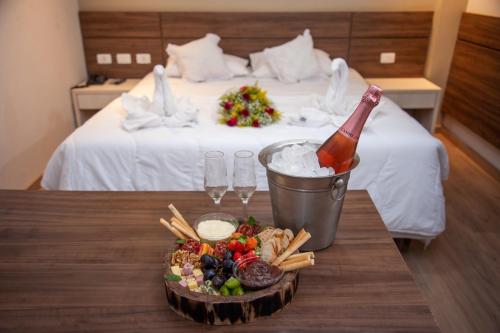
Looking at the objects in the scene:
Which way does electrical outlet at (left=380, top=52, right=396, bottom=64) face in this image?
toward the camera

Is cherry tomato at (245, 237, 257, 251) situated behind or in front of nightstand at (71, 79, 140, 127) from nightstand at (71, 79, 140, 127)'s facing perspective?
in front

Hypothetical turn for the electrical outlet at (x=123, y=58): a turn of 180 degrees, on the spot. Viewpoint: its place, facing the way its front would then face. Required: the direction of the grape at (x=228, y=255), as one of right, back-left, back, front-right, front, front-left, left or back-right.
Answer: back

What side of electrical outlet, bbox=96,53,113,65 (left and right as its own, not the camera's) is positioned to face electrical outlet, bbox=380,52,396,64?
left

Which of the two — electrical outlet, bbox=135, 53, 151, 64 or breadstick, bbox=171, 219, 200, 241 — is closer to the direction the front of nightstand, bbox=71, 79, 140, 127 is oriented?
the breadstick

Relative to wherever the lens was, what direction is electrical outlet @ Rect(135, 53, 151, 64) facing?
facing the viewer

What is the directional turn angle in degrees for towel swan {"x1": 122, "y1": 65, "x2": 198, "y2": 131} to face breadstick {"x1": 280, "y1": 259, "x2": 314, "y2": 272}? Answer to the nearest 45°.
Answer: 0° — it already faces it

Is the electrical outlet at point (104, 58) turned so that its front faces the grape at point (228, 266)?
yes

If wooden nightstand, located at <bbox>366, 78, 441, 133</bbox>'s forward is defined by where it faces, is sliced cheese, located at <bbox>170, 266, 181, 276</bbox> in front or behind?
in front

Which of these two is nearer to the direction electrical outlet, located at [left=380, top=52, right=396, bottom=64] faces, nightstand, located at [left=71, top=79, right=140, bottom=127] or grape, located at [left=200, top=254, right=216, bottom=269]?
the grape

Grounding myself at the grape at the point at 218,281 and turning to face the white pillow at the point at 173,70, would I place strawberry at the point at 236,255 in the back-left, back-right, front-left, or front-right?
front-right

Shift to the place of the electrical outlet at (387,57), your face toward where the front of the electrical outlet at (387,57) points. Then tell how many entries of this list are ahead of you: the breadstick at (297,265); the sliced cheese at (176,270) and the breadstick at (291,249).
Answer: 3

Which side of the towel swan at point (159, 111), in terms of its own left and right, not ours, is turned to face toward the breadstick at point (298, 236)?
front

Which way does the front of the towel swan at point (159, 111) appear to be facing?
toward the camera

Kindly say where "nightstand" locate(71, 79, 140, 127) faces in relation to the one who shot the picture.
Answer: facing the viewer

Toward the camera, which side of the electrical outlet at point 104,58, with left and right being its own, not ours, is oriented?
front
